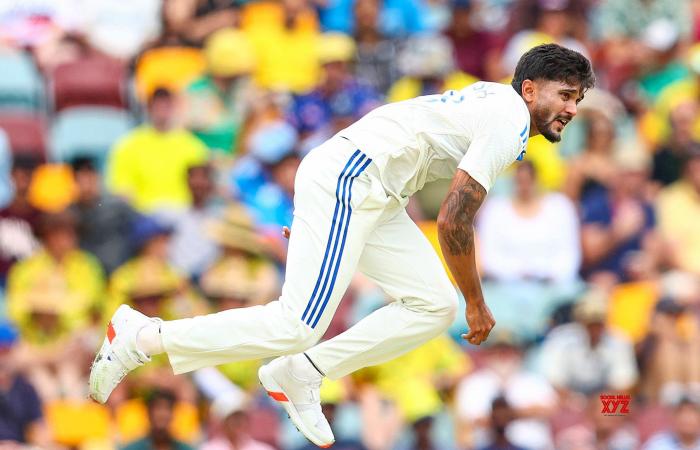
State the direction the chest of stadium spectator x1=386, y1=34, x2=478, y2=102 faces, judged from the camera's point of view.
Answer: toward the camera

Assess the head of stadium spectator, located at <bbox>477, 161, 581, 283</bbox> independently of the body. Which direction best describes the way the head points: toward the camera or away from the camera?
toward the camera

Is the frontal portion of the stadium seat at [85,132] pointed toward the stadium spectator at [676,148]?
no

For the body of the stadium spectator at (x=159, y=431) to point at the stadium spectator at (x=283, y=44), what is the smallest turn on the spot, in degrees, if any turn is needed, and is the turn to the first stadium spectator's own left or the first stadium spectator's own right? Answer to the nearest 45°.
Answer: approximately 180°

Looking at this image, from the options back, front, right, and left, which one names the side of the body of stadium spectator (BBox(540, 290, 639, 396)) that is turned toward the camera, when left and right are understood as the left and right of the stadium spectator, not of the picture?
front

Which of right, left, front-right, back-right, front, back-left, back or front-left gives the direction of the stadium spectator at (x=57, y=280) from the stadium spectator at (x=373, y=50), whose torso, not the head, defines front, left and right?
front-right

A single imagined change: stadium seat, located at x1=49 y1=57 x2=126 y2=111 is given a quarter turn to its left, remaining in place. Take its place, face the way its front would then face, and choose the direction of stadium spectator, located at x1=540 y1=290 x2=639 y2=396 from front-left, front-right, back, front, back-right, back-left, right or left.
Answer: front-right

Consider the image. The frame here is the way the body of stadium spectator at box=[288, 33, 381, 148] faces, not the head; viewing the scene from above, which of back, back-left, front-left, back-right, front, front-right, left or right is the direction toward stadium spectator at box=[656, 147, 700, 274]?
left

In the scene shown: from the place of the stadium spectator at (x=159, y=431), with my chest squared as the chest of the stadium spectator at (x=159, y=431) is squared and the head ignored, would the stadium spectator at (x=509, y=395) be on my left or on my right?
on my left

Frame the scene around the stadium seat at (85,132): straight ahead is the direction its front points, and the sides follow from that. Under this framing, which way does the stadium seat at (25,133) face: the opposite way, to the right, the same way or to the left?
the same way

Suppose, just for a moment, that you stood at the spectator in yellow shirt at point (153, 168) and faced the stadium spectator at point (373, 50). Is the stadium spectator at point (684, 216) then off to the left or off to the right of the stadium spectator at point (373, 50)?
right

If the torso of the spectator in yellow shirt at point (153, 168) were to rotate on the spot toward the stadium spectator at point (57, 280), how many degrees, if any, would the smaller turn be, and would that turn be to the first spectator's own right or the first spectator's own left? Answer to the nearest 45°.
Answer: approximately 45° to the first spectator's own right

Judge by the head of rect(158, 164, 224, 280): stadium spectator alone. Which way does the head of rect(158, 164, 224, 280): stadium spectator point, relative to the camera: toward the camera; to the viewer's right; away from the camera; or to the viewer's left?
toward the camera

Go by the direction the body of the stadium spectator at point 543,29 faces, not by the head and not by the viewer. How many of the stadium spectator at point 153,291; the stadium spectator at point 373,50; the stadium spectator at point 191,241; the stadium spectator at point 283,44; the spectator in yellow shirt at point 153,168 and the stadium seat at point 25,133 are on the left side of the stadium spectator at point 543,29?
0

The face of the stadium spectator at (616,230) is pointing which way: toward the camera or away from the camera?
toward the camera

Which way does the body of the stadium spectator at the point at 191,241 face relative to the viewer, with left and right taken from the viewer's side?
facing the viewer

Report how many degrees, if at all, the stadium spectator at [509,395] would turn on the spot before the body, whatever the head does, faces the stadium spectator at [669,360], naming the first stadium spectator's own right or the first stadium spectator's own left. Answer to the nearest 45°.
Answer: approximately 135° to the first stadium spectator's own left

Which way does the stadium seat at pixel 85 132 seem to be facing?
toward the camera

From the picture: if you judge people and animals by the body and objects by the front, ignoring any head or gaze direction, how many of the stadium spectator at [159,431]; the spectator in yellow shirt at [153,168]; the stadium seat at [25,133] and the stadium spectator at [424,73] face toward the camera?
4

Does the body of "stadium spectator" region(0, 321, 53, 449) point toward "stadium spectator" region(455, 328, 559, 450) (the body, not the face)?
no

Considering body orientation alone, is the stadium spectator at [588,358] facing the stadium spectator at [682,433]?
no

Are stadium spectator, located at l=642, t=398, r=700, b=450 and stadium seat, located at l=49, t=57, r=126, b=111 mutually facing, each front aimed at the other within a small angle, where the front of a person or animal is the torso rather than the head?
no

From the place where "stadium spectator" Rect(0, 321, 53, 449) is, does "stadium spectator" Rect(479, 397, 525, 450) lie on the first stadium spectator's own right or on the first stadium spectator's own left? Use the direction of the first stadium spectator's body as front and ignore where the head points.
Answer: on the first stadium spectator's own left
